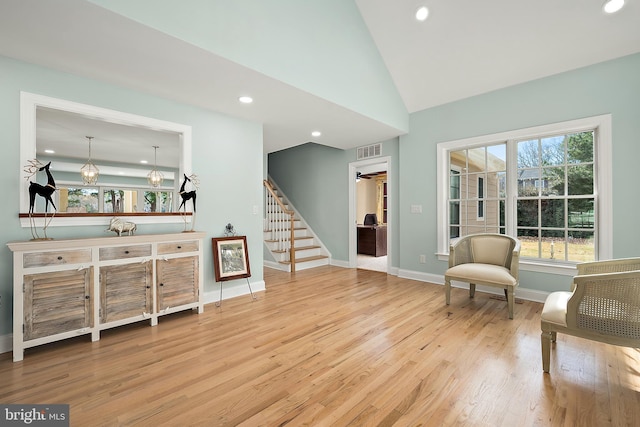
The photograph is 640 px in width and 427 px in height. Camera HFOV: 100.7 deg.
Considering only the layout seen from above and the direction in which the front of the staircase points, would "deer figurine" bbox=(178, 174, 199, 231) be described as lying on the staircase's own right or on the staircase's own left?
on the staircase's own right

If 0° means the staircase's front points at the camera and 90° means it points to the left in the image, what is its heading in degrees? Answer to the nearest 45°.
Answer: approximately 315°

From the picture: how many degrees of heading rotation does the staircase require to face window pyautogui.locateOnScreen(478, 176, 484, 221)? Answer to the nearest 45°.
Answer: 0° — it already faces it

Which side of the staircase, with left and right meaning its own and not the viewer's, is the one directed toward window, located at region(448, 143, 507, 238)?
front

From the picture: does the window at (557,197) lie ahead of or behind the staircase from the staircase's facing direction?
ahead

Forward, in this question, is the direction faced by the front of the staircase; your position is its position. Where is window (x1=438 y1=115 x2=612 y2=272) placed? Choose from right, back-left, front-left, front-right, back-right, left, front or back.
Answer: front

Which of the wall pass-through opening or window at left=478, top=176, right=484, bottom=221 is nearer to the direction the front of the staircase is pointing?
the window

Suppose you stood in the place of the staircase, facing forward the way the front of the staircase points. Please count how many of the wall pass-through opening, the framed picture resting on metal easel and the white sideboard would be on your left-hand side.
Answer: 0

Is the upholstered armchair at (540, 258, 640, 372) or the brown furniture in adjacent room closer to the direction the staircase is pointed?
the upholstered armchair

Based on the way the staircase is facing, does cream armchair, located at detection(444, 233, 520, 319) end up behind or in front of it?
in front

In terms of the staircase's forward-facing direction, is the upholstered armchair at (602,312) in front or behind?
in front

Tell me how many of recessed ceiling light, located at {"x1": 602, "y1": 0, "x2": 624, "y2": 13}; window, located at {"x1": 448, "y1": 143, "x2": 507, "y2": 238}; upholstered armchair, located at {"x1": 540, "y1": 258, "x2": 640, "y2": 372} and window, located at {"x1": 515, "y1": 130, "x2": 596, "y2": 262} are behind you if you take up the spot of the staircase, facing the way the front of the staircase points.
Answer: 0

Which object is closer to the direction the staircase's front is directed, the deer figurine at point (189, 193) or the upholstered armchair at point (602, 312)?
the upholstered armchair

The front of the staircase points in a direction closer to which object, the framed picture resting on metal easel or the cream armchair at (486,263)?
the cream armchair

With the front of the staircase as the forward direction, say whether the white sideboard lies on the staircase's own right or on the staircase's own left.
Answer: on the staircase's own right

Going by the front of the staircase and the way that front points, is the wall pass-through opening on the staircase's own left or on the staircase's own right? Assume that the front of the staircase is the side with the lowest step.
on the staircase's own right

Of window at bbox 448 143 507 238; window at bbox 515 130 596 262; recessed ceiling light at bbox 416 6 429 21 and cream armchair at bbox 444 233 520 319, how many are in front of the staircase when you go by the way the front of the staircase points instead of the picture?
4

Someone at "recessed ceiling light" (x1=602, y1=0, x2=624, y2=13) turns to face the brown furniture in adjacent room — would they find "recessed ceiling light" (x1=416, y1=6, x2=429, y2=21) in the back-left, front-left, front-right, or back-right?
front-left

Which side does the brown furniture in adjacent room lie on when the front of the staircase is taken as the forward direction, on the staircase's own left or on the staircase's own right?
on the staircase's own left

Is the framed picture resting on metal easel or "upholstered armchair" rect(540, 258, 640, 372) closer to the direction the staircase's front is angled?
the upholstered armchair
